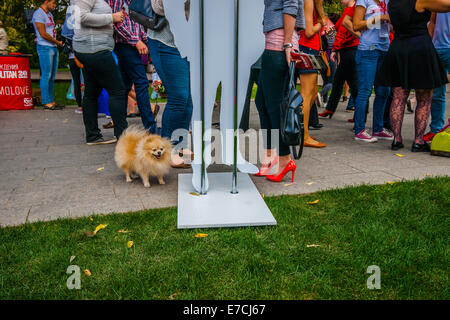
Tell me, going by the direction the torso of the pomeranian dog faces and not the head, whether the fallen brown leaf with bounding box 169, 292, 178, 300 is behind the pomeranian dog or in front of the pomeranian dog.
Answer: in front

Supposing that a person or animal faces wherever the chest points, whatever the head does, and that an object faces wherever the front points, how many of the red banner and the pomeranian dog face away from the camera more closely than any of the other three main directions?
0

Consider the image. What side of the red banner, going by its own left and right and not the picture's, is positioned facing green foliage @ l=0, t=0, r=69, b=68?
back

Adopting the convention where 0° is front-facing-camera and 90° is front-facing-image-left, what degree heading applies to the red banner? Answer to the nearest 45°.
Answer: approximately 0°

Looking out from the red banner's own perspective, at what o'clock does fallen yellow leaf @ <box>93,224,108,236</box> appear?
The fallen yellow leaf is roughly at 12 o'clock from the red banner.

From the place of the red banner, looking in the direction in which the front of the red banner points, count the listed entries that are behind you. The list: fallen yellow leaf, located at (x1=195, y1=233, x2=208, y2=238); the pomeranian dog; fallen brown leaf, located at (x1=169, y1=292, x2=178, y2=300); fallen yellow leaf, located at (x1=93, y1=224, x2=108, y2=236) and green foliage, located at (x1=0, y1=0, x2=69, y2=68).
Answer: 1

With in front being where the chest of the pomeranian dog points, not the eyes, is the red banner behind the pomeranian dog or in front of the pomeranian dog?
behind

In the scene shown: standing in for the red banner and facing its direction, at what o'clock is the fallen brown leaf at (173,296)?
The fallen brown leaf is roughly at 12 o'clock from the red banner.

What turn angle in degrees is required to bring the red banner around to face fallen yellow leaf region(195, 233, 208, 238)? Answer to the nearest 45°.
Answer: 0° — it already faces it

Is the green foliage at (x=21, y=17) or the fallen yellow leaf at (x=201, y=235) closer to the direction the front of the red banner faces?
the fallen yellow leaf
